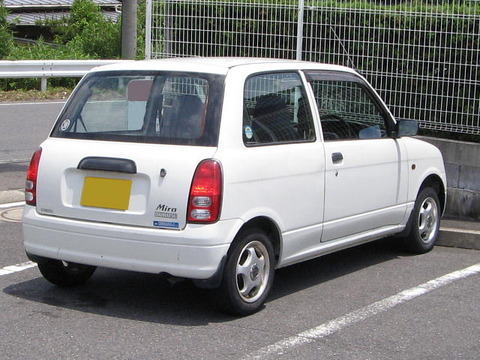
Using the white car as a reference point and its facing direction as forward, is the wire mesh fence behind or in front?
in front

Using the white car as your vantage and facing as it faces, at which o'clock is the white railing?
The white railing is roughly at 10 o'clock from the white car.

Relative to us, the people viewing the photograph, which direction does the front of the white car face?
facing away from the viewer and to the right of the viewer

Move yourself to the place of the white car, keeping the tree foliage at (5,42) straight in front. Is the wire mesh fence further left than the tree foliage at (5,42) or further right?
right

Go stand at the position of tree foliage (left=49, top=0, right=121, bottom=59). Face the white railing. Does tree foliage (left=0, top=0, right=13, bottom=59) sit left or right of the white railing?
right

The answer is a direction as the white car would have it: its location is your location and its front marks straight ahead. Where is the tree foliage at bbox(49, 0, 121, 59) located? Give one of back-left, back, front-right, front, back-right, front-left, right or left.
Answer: front-left

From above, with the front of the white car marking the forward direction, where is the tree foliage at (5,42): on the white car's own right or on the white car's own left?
on the white car's own left

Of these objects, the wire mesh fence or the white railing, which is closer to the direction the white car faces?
the wire mesh fence

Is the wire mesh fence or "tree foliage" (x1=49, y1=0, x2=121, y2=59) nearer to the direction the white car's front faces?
the wire mesh fence
